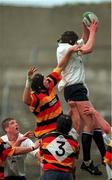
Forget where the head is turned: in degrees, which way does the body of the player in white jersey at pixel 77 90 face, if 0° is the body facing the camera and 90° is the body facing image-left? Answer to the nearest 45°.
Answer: approximately 270°
